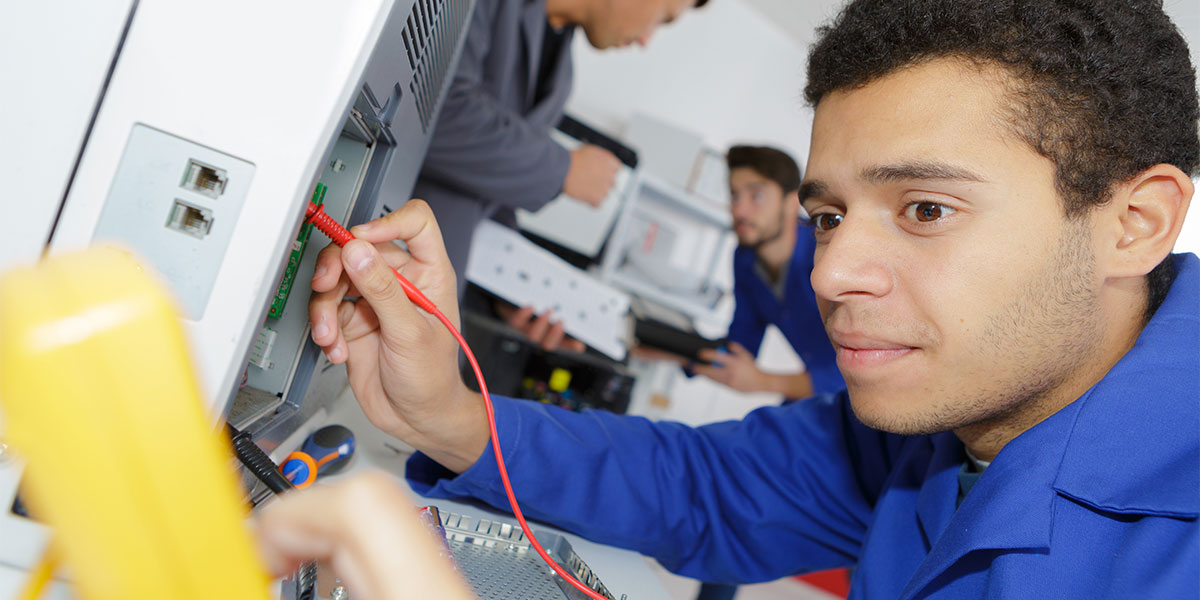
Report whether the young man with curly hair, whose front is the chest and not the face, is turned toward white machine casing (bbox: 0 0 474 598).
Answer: yes

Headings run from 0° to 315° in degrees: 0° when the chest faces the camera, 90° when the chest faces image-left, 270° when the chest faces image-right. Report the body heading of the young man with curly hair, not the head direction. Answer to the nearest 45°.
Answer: approximately 45°

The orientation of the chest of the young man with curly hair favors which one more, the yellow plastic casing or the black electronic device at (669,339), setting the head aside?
the yellow plastic casing

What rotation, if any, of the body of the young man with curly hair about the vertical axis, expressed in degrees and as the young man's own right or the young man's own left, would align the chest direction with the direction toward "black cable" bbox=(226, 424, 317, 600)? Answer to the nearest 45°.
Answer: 0° — they already face it

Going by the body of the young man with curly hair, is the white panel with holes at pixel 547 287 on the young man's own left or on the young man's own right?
on the young man's own right

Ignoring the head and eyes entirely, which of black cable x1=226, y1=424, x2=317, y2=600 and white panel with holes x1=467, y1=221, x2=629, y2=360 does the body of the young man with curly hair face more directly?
the black cable

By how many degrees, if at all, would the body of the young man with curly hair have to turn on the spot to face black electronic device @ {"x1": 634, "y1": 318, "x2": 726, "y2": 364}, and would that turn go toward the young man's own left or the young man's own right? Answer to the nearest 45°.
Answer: approximately 135° to the young man's own right
